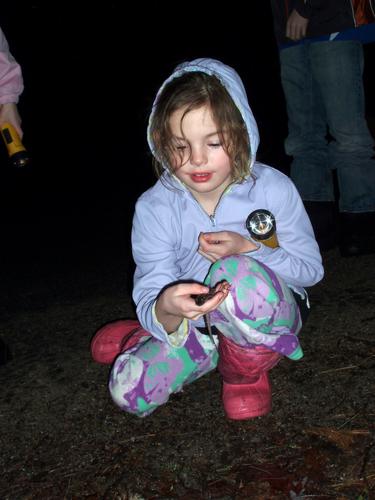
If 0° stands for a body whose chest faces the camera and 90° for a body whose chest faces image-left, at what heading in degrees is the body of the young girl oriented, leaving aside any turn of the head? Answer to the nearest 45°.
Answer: approximately 0°

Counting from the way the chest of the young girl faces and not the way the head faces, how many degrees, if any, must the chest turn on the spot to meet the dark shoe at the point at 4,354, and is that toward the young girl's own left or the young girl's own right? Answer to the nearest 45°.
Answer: approximately 90° to the young girl's own right
